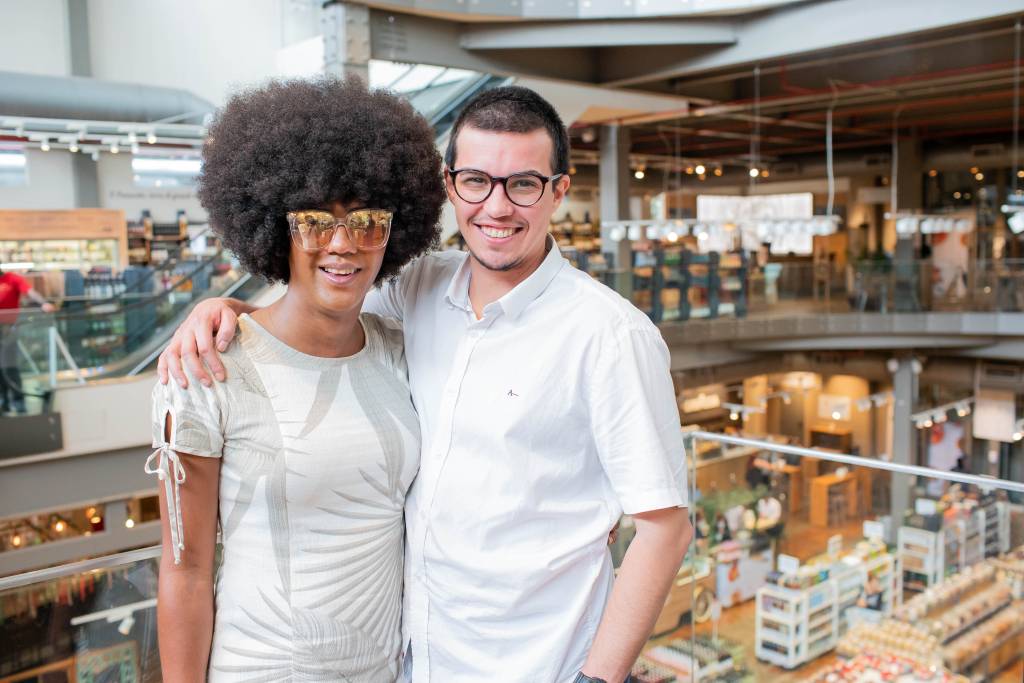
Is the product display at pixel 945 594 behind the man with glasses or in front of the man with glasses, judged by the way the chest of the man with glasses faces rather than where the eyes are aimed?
behind

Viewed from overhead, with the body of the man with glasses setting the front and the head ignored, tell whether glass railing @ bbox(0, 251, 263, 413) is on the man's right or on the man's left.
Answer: on the man's right

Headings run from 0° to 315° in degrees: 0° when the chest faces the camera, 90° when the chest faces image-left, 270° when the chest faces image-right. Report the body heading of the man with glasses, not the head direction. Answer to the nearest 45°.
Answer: approximately 45°

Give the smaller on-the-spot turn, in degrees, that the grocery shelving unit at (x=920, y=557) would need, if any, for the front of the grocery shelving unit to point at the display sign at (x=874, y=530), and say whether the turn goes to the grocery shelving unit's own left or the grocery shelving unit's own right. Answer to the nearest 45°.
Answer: approximately 90° to the grocery shelving unit's own right
